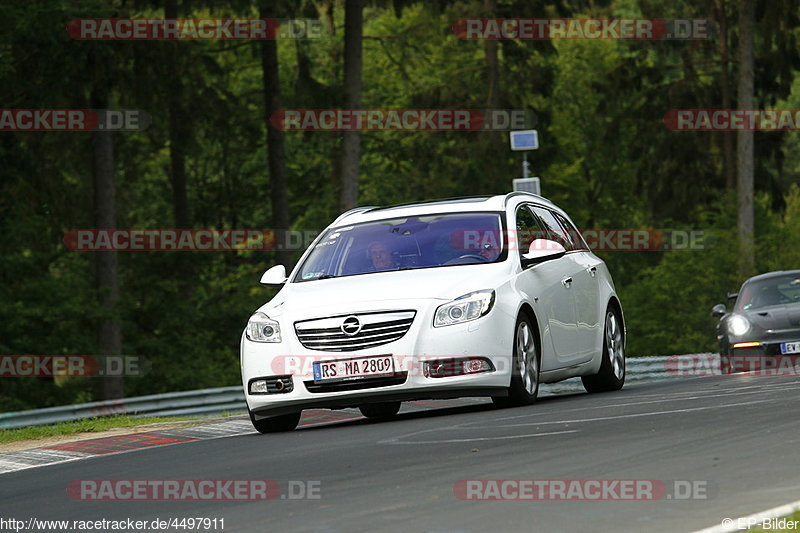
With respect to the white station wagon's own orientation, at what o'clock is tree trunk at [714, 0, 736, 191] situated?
The tree trunk is roughly at 5 o'clock from the white station wagon.

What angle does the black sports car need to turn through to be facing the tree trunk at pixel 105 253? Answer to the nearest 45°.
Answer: approximately 135° to its right

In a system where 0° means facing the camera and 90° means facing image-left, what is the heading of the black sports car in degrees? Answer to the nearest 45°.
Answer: approximately 0°

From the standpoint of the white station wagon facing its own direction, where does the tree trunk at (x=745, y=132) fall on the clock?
The tree trunk is roughly at 5 o'clock from the white station wagon.

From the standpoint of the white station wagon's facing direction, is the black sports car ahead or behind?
behind

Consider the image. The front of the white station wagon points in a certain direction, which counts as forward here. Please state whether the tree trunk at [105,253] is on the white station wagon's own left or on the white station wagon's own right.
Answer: on the white station wagon's own right

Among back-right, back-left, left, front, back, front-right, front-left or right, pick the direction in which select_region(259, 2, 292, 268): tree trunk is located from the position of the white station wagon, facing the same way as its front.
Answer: back-right

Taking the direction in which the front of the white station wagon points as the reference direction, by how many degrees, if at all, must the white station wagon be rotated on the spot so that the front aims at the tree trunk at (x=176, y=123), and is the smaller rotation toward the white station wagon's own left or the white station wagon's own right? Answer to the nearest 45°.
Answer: approximately 135° to the white station wagon's own right

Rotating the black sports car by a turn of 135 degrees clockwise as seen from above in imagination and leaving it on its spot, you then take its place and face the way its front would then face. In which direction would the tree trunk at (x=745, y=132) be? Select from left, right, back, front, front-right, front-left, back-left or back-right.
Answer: front-right

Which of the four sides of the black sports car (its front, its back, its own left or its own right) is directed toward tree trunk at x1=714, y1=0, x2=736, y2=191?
back

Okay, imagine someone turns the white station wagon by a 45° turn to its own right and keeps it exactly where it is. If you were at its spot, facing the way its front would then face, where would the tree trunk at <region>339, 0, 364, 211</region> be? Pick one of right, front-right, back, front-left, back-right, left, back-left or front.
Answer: right

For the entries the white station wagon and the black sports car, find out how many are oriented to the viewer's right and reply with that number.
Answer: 0

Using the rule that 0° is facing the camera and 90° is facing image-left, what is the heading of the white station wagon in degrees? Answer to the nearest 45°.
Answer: approximately 45°

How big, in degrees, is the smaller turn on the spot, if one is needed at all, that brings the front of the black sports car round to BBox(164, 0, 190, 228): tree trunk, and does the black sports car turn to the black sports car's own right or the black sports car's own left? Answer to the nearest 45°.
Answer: approximately 135° to the black sports car's own right
